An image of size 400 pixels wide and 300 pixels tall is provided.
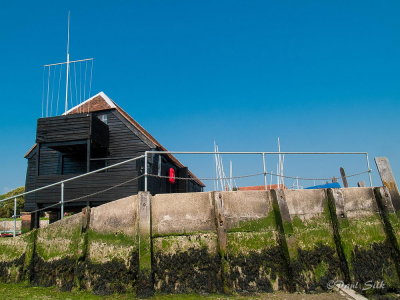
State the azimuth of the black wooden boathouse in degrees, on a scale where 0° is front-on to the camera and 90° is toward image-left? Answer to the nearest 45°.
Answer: approximately 45°

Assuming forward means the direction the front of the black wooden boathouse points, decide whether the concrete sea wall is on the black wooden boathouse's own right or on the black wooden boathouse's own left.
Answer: on the black wooden boathouse's own left

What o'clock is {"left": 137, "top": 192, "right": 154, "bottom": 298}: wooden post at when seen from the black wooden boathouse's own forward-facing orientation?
The wooden post is roughly at 10 o'clock from the black wooden boathouse.

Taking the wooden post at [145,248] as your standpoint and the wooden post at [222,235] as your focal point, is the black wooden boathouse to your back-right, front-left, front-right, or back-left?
back-left

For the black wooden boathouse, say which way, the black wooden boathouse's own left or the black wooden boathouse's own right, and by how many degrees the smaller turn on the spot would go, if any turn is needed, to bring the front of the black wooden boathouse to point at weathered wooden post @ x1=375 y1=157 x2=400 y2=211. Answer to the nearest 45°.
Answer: approximately 90° to the black wooden boathouse's own left

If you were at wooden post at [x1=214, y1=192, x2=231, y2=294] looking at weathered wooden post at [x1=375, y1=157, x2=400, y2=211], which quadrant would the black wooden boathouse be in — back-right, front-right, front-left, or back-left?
back-left

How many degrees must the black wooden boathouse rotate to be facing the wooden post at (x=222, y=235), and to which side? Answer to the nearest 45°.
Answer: approximately 45° to its left
